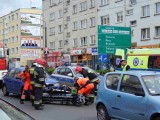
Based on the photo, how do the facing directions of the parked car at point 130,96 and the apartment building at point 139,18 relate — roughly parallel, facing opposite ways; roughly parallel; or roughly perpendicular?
roughly perpendicular

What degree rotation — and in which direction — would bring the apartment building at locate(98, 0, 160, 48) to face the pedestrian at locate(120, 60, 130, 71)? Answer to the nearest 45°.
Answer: approximately 45° to its left

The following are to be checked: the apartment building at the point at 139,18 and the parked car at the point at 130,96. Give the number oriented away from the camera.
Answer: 0

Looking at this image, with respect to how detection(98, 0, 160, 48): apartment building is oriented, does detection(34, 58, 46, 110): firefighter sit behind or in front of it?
in front

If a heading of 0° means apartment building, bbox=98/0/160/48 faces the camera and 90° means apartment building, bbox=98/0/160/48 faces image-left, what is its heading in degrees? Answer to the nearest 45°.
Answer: approximately 45°
